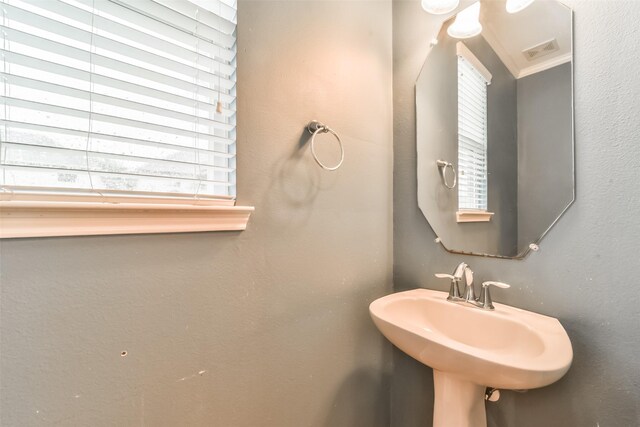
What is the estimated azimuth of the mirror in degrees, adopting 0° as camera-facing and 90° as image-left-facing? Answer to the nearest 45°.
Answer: approximately 45°

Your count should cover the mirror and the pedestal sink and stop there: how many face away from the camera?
0

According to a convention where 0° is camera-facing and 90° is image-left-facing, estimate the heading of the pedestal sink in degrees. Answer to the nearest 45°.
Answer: approximately 45°
